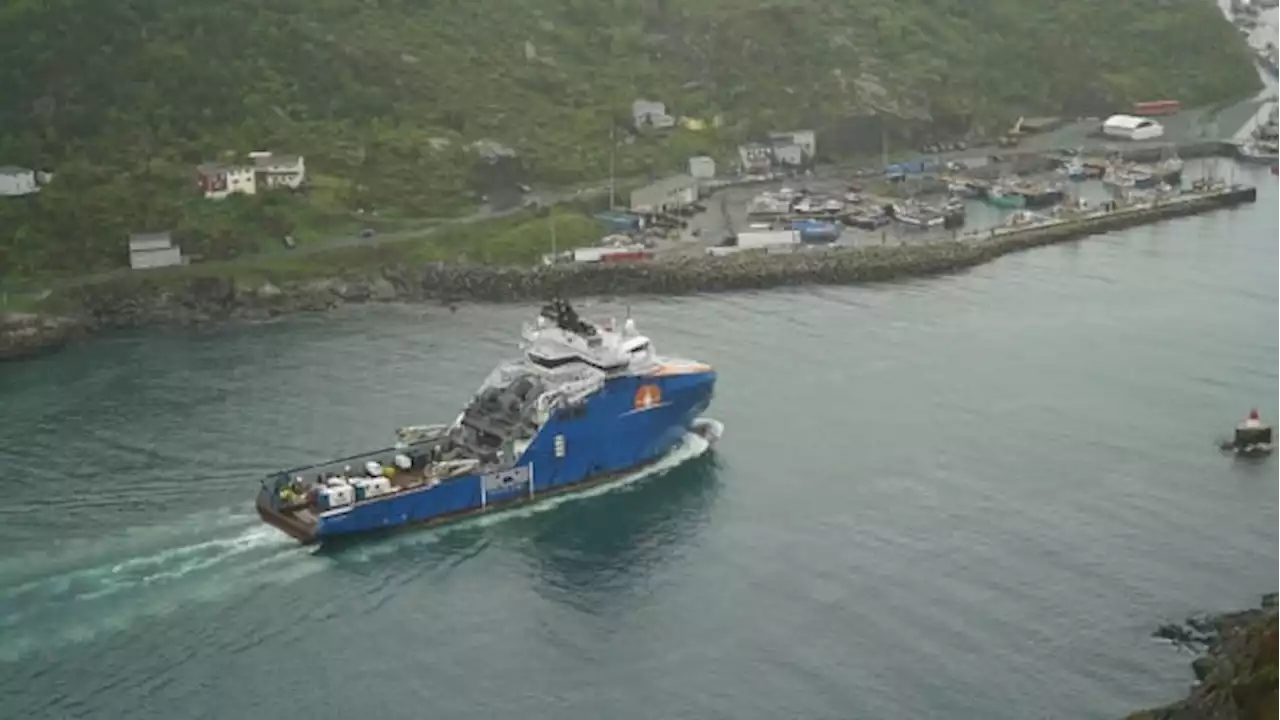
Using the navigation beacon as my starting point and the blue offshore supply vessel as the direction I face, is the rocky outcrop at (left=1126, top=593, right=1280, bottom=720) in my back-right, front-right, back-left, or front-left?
front-left

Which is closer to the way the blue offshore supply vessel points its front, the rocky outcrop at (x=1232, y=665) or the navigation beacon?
the navigation beacon

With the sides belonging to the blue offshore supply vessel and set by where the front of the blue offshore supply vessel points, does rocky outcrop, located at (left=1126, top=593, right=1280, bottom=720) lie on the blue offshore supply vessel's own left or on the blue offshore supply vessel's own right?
on the blue offshore supply vessel's own right

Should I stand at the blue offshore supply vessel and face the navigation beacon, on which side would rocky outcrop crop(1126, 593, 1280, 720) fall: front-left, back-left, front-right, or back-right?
front-right

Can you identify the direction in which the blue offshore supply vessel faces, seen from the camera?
facing away from the viewer and to the right of the viewer

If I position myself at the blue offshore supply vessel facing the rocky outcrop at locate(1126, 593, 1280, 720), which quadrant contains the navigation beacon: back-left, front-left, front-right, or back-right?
front-left

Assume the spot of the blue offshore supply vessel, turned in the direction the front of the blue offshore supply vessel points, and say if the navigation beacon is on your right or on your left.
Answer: on your right
